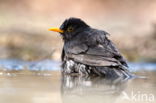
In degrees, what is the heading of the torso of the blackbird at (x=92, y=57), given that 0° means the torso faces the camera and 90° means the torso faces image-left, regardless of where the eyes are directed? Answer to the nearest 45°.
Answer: approximately 90°
